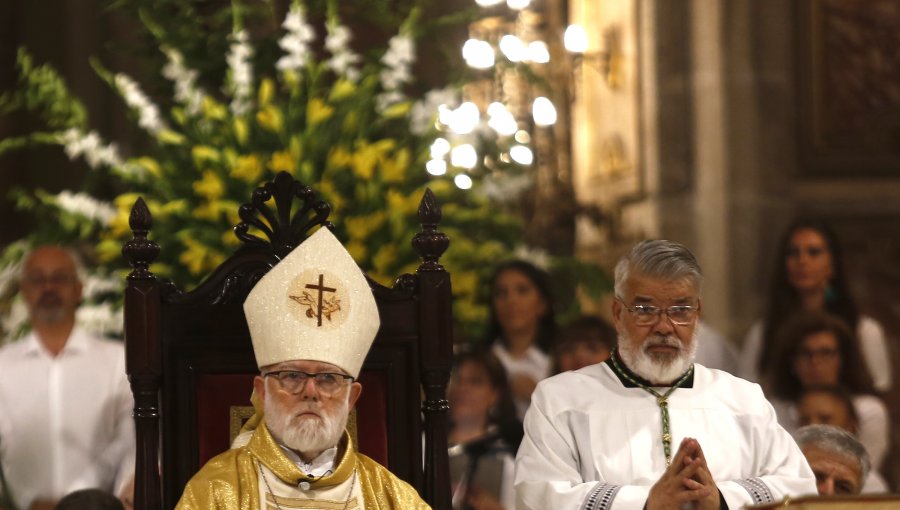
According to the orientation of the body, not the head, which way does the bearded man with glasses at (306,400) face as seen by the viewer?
toward the camera

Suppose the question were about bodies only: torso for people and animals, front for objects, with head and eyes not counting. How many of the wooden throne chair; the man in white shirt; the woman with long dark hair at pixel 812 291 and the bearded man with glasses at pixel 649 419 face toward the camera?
4

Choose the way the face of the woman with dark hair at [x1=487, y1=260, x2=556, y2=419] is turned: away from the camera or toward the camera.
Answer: toward the camera

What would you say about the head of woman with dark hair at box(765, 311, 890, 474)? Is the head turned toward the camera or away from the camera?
toward the camera

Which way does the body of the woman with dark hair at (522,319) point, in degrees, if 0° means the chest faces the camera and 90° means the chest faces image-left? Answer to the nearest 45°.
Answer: approximately 45°

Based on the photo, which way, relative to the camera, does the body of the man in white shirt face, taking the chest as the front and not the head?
toward the camera

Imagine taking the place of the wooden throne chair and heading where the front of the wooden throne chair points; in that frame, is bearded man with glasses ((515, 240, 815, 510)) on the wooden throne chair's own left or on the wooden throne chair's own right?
on the wooden throne chair's own left

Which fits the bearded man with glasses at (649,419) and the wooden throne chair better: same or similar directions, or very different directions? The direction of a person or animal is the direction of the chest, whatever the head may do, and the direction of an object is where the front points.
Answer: same or similar directions

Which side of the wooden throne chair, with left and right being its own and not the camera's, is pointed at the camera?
front

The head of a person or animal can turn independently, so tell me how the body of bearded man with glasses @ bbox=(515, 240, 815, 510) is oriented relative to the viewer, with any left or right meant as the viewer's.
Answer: facing the viewer
